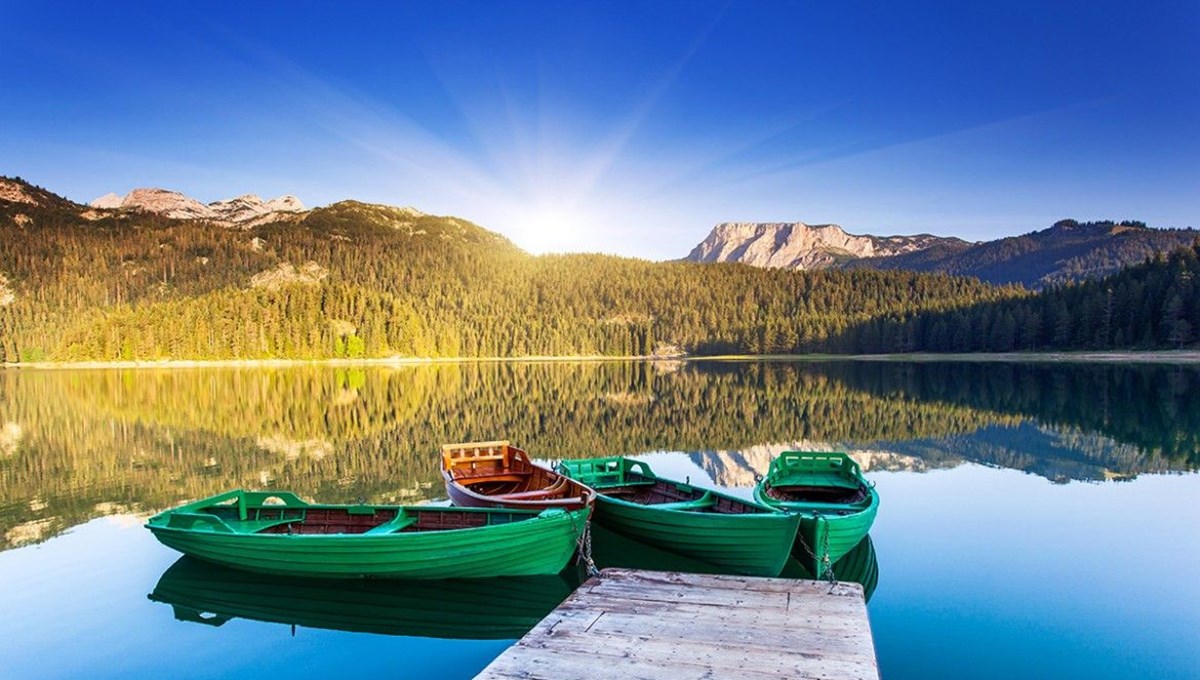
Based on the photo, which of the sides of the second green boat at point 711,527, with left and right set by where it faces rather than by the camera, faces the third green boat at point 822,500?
left

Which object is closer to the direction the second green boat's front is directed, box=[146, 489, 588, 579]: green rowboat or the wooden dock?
the wooden dock

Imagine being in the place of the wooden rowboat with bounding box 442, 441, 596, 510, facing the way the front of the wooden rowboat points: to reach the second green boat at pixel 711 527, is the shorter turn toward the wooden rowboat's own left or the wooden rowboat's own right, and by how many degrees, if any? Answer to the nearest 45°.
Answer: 0° — it already faces it

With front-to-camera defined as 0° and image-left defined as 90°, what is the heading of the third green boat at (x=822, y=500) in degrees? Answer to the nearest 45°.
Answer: approximately 0°

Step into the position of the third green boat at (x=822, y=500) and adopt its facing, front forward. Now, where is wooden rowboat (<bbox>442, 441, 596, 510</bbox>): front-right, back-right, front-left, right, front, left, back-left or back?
right

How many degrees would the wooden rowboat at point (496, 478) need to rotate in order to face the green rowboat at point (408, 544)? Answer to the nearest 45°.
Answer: approximately 45° to its right

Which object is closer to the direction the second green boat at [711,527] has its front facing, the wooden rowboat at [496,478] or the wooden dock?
the wooden dock

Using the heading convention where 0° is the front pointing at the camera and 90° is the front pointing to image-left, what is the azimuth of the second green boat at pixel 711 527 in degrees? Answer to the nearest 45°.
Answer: approximately 315°
